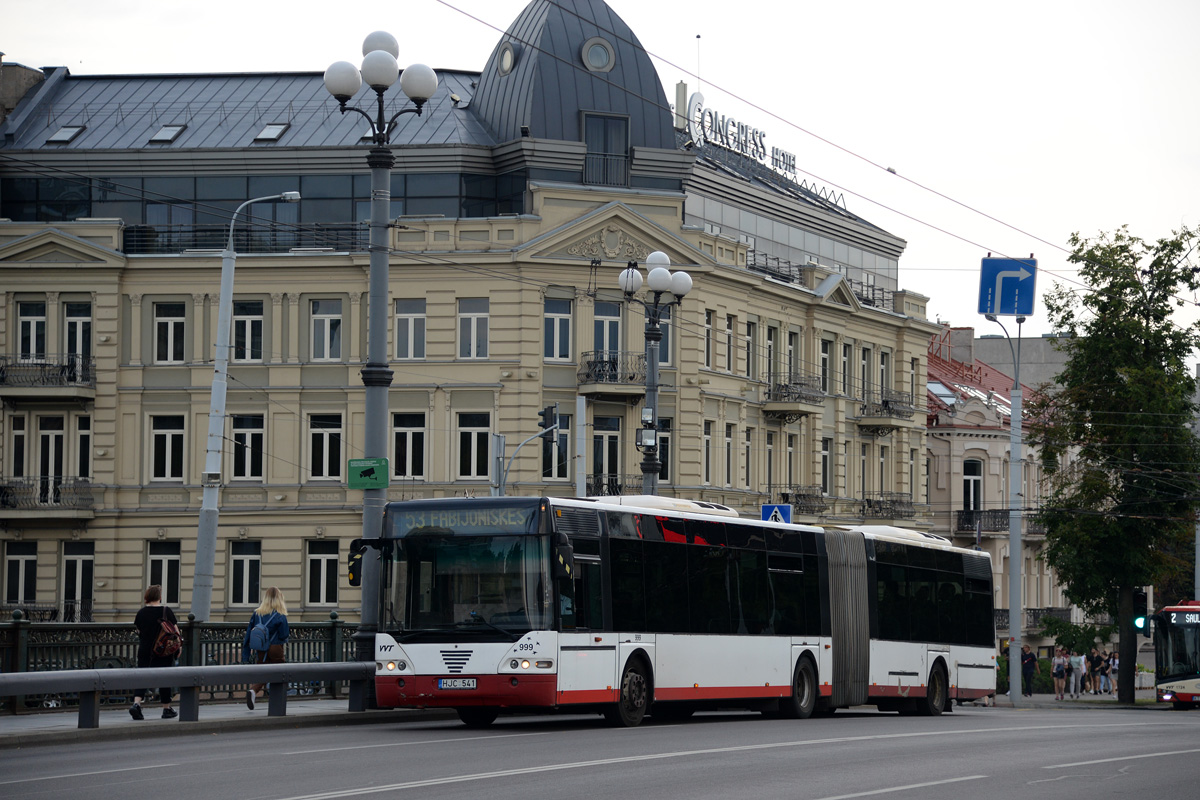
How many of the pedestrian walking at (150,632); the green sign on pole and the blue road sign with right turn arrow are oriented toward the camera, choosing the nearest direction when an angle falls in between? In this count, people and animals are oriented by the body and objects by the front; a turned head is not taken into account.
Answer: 2

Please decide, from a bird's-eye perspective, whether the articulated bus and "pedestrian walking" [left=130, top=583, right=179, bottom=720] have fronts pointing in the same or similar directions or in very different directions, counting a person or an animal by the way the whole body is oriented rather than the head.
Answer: very different directions

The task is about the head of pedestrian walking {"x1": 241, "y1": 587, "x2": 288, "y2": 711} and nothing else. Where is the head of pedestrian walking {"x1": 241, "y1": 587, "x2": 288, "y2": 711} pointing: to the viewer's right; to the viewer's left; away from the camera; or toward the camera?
away from the camera

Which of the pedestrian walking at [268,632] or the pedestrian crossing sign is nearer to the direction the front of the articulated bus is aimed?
the pedestrian walking

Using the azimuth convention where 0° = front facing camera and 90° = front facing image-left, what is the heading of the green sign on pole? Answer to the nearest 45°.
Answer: approximately 0°

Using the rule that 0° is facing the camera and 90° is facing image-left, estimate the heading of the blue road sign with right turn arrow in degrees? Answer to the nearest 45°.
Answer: approximately 0°

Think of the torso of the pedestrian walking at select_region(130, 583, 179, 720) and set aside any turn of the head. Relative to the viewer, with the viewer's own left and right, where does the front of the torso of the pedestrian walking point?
facing away from the viewer and to the right of the viewer

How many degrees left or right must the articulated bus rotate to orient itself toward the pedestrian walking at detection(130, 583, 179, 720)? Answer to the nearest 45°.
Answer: approximately 45° to its right
